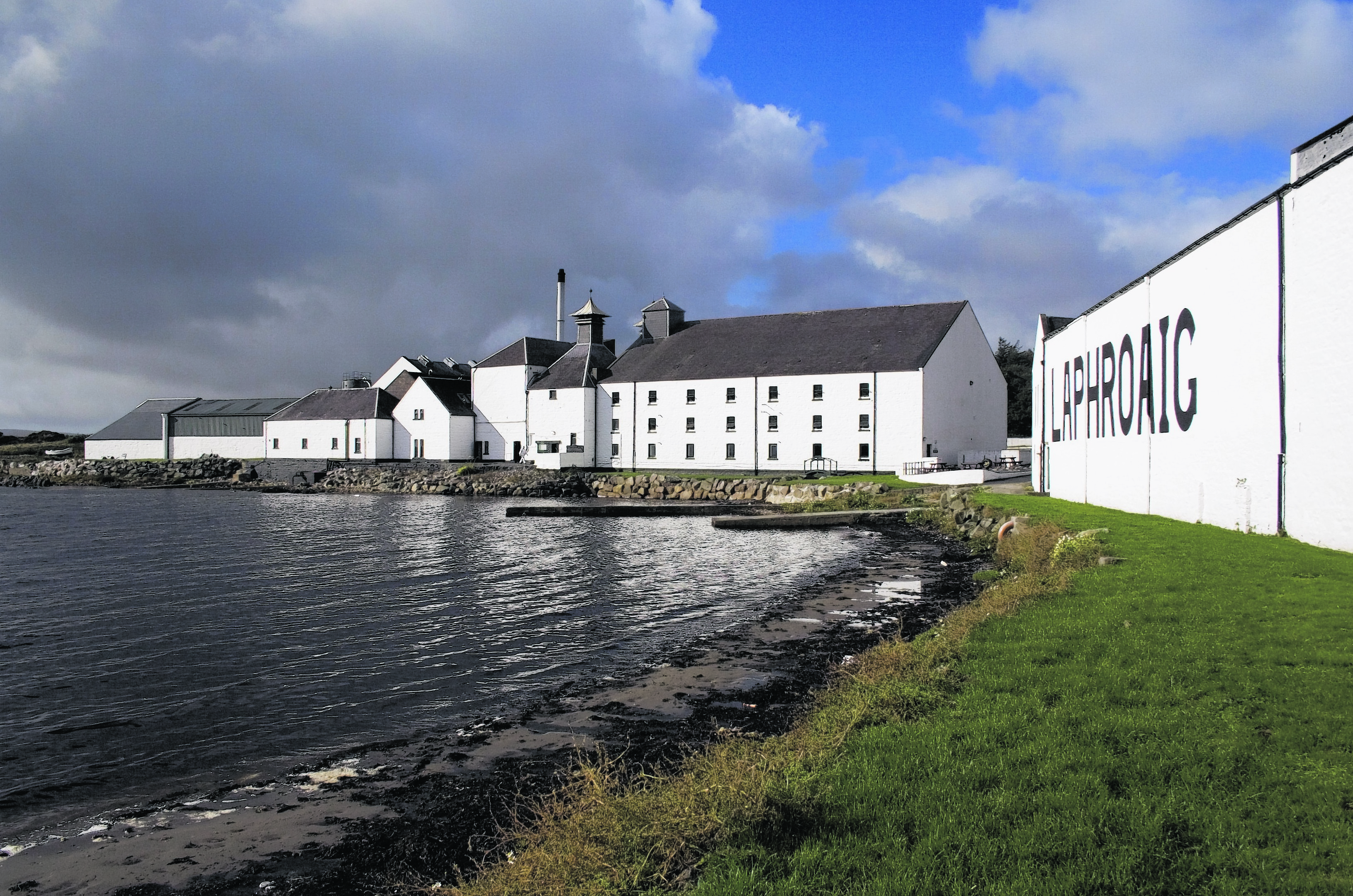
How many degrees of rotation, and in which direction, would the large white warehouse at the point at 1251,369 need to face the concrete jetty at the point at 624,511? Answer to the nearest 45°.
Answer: approximately 90° to its right

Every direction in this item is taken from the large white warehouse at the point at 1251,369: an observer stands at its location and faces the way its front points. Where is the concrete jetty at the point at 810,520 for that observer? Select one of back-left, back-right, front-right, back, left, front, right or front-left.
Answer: right

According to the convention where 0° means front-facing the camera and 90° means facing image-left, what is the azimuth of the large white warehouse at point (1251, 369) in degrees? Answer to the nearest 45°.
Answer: approximately 45°

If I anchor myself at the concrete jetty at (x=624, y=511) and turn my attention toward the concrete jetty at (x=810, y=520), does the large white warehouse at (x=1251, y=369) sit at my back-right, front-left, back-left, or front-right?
front-right

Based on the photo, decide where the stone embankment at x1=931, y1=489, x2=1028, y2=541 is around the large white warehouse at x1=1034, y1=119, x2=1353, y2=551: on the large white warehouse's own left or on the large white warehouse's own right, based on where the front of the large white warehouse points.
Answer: on the large white warehouse's own right

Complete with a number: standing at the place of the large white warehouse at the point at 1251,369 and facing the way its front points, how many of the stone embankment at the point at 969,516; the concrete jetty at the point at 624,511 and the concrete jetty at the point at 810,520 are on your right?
3
